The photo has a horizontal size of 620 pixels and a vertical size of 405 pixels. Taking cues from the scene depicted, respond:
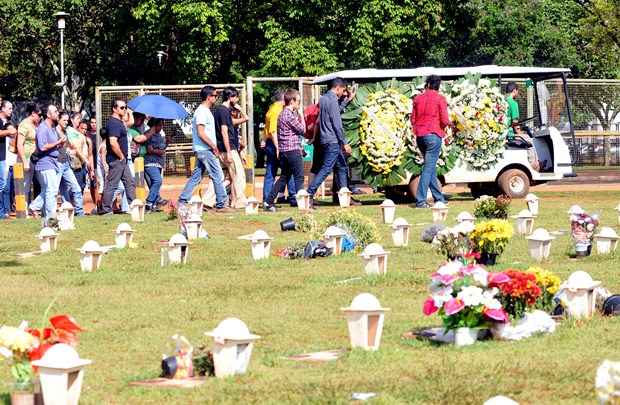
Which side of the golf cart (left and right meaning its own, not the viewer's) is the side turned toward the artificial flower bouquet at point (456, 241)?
right

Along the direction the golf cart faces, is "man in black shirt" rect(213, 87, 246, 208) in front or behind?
behind

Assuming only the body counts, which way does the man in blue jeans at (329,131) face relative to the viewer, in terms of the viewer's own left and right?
facing to the right of the viewer

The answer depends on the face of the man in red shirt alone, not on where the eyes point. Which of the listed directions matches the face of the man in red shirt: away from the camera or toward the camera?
away from the camera

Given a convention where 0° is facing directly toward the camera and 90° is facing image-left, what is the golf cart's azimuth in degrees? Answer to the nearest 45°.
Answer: approximately 270°
